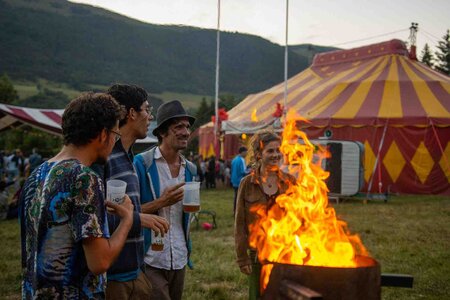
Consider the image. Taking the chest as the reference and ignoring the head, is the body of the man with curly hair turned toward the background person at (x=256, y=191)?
yes

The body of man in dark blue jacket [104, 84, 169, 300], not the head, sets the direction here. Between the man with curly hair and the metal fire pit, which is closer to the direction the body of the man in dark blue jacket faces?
the metal fire pit

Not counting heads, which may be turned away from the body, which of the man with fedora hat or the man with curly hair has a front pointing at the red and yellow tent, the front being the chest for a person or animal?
the man with curly hair

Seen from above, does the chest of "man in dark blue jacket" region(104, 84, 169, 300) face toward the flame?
yes

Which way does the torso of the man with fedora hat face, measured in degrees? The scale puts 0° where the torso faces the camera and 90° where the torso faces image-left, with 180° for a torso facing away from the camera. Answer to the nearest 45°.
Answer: approximately 315°

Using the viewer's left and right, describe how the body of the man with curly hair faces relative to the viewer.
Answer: facing away from the viewer and to the right of the viewer

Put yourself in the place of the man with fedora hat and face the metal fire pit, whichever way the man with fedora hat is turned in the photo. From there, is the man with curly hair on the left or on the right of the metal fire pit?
right

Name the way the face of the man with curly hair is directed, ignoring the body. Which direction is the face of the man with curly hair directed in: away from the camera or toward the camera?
away from the camera

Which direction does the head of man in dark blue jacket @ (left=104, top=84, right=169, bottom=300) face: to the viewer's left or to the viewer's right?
to the viewer's right

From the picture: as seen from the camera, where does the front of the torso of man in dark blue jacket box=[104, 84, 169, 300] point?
to the viewer's right

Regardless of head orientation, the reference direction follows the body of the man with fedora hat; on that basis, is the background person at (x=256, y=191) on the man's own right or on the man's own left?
on the man's own left

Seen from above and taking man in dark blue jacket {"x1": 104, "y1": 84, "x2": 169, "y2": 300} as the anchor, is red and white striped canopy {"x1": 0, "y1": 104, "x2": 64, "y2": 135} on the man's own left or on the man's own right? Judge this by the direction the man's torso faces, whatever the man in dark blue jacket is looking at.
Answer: on the man's own left
